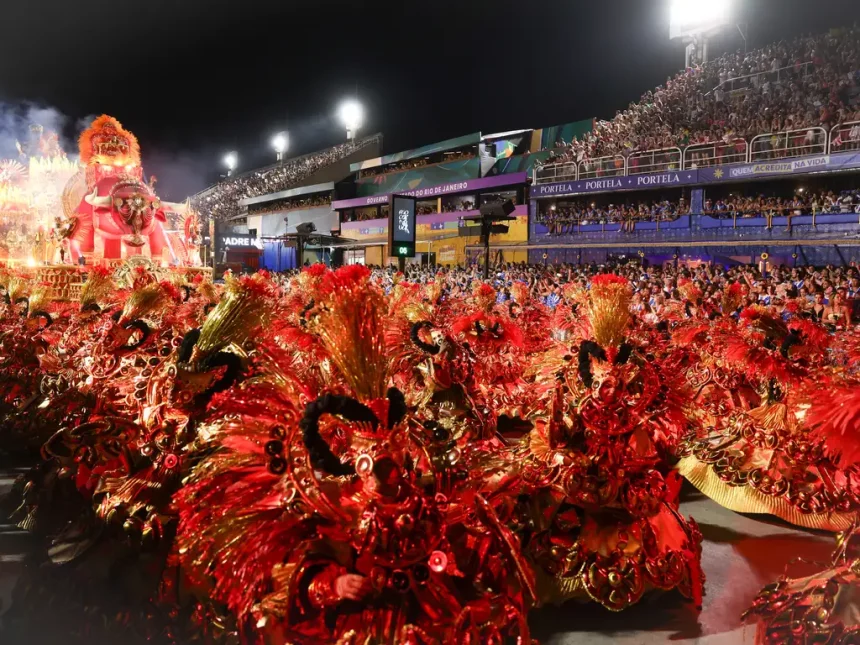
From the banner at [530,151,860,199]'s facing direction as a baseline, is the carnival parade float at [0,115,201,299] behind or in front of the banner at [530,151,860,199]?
in front

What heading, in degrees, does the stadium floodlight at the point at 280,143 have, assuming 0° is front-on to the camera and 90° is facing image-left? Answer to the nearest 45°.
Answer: approximately 0°

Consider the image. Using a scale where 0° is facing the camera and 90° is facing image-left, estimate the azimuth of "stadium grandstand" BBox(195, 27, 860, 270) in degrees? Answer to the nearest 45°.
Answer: approximately 45°

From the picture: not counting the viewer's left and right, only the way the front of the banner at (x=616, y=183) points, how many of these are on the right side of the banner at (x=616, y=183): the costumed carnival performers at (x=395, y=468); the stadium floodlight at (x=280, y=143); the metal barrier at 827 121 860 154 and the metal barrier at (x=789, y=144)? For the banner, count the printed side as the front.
1

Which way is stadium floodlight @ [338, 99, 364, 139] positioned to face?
toward the camera

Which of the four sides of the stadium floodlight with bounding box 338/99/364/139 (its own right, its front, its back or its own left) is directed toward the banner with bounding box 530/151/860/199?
front

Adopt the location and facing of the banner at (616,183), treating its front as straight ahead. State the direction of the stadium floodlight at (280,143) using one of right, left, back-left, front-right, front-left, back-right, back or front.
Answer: right

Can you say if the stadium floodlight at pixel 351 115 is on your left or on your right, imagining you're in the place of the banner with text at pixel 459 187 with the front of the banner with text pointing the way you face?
on your right

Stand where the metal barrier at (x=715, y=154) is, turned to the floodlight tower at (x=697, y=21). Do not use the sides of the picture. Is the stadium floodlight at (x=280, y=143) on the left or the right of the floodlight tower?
left

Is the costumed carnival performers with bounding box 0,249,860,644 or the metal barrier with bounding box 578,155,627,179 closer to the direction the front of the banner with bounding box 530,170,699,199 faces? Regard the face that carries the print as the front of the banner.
the costumed carnival performers

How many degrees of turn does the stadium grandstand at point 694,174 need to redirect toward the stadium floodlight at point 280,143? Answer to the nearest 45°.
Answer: approximately 90° to its right

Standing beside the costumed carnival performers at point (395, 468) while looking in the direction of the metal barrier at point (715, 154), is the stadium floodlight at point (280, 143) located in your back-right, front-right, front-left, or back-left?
front-left

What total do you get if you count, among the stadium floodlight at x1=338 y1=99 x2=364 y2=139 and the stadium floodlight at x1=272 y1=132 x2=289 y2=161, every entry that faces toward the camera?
2

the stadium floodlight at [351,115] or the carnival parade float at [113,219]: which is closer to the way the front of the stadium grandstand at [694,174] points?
the carnival parade float

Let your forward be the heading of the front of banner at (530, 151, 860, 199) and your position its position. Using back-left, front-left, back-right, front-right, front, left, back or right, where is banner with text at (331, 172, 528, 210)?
right

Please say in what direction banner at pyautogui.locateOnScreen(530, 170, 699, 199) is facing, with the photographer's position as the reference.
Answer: facing the viewer and to the left of the viewer
